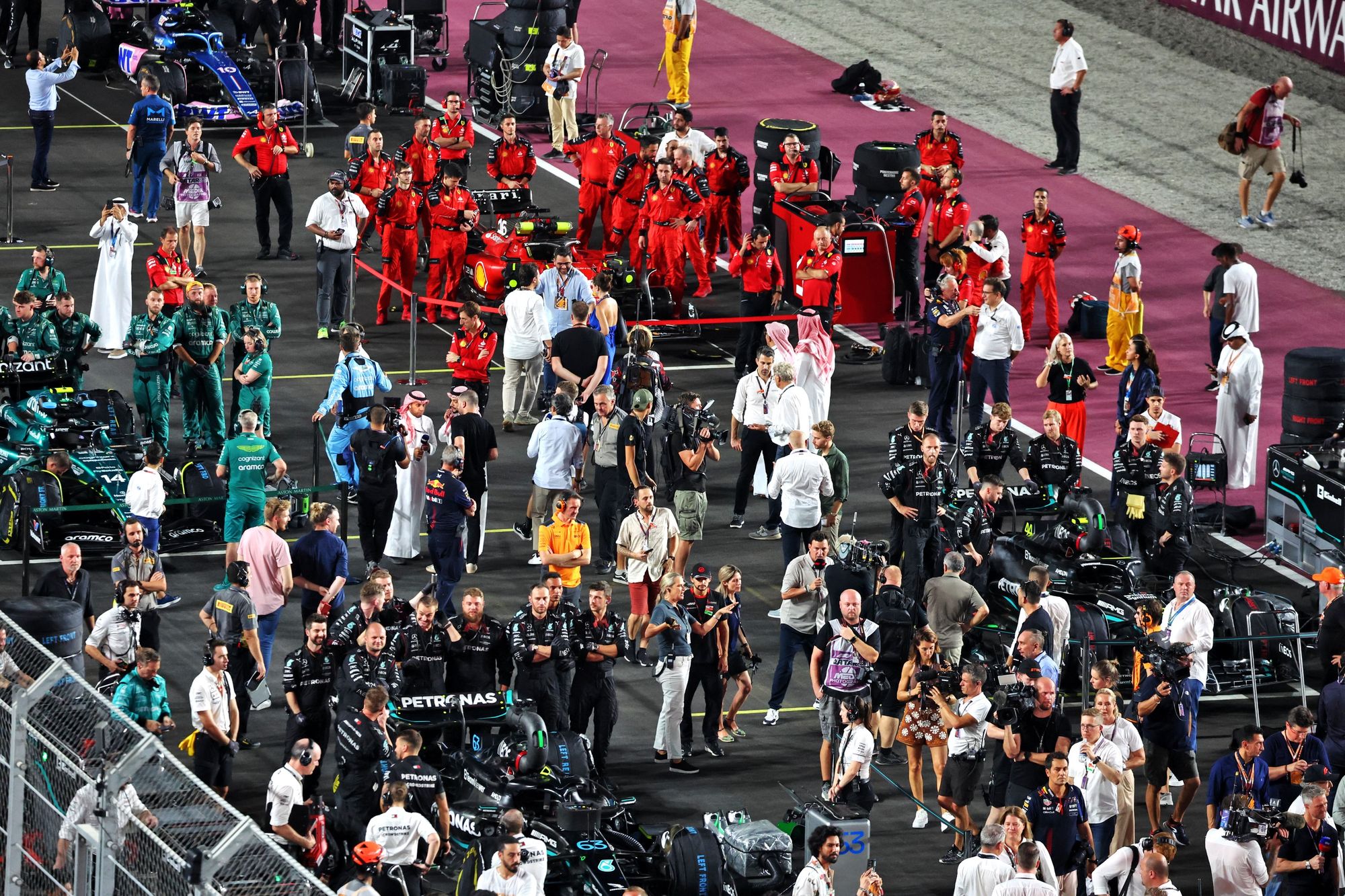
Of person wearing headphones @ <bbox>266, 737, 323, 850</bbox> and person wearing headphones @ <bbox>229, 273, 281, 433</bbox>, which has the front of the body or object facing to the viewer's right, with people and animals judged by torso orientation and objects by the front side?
person wearing headphones @ <bbox>266, 737, 323, 850</bbox>

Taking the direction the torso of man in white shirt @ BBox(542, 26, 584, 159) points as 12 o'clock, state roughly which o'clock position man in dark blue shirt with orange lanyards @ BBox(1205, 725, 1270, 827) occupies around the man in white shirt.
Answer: The man in dark blue shirt with orange lanyards is roughly at 10 o'clock from the man in white shirt.

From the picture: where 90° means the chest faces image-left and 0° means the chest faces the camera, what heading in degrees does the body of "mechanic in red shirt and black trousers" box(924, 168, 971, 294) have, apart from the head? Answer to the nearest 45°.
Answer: approximately 45°

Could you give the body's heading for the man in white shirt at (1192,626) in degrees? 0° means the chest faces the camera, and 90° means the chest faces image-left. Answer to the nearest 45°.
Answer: approximately 45°

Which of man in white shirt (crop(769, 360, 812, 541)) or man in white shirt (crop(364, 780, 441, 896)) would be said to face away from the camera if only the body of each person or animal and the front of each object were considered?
man in white shirt (crop(364, 780, 441, 896))

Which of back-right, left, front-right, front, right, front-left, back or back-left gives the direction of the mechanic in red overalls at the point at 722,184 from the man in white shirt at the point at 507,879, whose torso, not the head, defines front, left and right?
back

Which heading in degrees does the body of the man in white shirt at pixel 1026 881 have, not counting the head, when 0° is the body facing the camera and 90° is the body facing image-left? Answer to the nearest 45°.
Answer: approximately 180°

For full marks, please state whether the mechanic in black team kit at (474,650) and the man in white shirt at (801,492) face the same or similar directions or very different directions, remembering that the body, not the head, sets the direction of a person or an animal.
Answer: very different directions

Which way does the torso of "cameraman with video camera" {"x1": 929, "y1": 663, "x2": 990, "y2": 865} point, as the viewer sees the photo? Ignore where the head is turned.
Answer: to the viewer's left

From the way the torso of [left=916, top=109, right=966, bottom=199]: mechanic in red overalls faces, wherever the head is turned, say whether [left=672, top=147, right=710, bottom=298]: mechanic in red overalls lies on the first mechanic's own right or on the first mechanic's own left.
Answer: on the first mechanic's own right

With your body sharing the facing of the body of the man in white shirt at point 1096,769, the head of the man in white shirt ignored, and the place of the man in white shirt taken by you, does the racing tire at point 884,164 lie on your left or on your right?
on your right

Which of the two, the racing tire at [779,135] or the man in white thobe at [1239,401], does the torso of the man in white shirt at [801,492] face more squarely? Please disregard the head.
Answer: the racing tire
